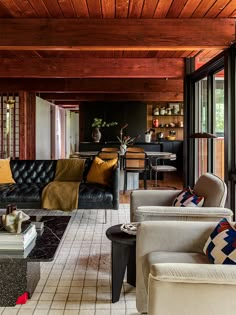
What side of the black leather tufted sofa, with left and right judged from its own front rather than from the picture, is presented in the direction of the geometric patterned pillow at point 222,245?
front

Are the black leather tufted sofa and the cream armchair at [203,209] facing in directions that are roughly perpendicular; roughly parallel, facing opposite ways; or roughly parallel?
roughly perpendicular

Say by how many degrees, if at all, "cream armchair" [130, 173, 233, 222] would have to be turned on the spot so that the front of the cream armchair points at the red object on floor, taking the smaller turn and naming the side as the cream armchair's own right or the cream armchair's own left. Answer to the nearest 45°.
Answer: approximately 45° to the cream armchair's own left

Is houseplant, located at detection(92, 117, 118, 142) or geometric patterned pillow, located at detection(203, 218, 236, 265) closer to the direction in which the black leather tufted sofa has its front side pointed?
the geometric patterned pillow

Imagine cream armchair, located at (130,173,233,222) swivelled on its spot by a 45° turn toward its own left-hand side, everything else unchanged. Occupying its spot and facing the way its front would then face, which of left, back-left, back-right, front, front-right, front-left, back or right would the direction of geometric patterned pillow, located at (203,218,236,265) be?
front-left

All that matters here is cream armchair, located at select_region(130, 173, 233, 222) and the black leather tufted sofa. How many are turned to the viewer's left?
1

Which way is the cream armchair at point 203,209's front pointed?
to the viewer's left

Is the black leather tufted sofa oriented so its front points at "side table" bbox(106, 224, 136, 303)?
yes

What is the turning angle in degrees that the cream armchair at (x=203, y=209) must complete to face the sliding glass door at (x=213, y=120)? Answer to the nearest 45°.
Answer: approximately 90° to its right

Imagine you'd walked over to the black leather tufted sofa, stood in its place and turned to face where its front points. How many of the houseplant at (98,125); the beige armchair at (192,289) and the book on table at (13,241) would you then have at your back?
1

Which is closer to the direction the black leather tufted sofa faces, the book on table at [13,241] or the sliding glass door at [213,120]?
the book on table

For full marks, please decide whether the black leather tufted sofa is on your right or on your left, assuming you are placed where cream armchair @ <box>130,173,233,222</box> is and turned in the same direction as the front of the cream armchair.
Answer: on your right

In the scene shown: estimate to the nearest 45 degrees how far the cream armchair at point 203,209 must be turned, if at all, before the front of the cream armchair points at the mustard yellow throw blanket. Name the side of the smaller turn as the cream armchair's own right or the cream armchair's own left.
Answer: approximately 45° to the cream armchair's own right

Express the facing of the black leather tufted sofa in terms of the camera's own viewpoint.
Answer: facing the viewer
